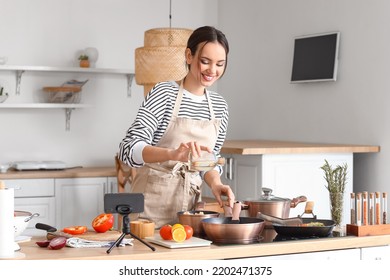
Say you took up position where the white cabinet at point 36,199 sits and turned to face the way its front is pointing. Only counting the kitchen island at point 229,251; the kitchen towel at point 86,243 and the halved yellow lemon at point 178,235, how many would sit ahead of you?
3

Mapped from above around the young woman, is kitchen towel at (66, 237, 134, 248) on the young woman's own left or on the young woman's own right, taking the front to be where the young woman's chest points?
on the young woman's own right

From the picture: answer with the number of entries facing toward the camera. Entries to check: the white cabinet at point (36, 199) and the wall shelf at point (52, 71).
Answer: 2

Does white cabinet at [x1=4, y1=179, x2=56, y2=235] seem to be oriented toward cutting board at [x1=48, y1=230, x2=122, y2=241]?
yes

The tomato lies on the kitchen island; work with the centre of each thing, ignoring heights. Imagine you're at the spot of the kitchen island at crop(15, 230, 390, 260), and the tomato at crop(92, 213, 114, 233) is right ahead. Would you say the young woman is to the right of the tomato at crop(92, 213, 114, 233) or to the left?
right

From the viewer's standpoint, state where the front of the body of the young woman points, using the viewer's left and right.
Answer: facing the viewer and to the right of the viewer

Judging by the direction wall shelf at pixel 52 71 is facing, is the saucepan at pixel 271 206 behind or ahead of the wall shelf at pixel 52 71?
ahead

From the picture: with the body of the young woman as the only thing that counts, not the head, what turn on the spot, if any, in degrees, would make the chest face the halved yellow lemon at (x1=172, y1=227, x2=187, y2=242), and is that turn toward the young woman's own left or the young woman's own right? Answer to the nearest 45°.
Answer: approximately 45° to the young woman's own right

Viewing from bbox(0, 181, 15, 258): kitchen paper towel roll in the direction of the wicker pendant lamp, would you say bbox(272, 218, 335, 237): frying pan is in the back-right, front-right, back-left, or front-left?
front-right

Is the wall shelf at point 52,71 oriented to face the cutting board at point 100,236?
yes

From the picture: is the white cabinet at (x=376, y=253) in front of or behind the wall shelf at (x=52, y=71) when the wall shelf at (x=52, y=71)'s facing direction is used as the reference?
in front

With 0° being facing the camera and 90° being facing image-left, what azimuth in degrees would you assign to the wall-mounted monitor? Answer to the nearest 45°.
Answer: approximately 45°

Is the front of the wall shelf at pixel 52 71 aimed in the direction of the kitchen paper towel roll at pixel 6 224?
yes

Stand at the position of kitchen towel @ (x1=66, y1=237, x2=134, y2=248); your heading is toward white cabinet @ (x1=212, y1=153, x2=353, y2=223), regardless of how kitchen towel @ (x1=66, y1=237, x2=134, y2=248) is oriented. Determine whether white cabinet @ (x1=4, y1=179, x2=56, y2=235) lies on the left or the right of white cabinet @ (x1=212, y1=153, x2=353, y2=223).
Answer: left

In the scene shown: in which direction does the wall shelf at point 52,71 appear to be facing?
toward the camera
